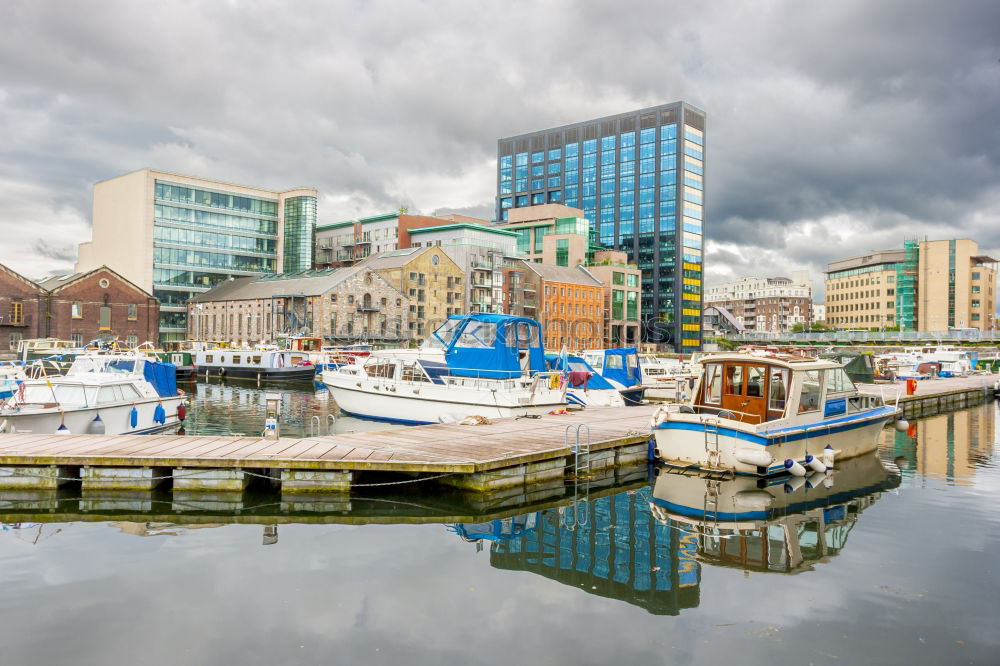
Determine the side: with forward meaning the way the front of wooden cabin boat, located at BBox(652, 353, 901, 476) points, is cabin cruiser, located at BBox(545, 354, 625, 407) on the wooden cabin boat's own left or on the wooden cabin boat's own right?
on the wooden cabin boat's own left

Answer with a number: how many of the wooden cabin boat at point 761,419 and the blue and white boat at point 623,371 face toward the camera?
0

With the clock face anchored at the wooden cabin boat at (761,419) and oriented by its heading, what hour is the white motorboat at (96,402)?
The white motorboat is roughly at 7 o'clock from the wooden cabin boat.

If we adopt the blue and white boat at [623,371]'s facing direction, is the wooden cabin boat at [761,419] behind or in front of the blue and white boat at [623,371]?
behind

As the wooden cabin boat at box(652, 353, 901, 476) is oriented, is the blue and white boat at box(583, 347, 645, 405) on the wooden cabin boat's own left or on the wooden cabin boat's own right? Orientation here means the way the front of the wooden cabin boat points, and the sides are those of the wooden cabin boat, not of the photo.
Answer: on the wooden cabin boat's own left

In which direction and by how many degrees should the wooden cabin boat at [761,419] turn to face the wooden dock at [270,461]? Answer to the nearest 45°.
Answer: approximately 180°

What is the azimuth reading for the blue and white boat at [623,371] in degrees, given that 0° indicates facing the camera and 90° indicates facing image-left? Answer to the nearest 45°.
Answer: approximately 135°

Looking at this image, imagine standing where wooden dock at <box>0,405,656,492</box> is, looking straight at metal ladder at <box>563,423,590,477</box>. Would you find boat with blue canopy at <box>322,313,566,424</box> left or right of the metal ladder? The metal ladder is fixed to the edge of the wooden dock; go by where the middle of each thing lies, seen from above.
left

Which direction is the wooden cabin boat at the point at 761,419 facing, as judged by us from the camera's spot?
facing away from the viewer and to the right of the viewer
